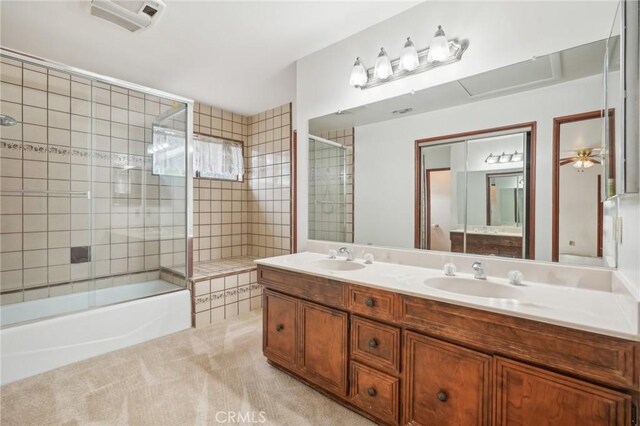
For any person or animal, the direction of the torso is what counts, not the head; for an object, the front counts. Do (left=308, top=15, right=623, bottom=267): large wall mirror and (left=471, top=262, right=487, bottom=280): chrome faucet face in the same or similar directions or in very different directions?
same or similar directions

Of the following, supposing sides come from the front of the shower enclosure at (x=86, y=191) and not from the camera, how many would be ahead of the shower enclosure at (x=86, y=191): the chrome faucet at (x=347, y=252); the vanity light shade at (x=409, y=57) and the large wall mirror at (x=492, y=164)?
3

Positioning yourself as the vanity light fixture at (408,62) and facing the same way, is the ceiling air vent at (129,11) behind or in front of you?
in front

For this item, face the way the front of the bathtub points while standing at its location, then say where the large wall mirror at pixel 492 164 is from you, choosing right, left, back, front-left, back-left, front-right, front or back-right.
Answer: front

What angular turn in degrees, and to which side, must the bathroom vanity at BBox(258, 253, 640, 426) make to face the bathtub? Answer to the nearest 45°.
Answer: approximately 45° to its right

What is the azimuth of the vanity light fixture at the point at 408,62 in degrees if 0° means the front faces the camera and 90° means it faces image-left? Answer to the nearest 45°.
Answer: approximately 45°

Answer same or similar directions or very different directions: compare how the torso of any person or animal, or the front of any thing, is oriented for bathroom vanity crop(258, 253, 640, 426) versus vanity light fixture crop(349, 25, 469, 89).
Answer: same or similar directions

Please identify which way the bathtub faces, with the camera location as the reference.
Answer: facing the viewer and to the right of the viewer

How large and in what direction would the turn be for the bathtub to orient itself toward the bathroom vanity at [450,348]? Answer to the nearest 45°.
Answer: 0° — it already faces it

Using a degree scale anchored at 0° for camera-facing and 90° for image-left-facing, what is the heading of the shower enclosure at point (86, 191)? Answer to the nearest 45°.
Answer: approximately 315°

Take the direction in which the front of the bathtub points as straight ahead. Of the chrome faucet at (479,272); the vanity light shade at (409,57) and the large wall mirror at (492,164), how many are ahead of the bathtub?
3

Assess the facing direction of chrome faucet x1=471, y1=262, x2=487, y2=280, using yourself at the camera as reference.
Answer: facing the viewer and to the left of the viewer

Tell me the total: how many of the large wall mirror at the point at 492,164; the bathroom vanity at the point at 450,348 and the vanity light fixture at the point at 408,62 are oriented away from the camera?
0

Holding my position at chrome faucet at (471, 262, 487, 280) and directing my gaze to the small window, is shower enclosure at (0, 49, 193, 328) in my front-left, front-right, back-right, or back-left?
front-left

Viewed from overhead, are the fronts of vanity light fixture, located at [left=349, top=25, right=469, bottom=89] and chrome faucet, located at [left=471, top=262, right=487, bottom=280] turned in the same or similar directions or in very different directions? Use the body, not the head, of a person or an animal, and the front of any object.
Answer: same or similar directions
